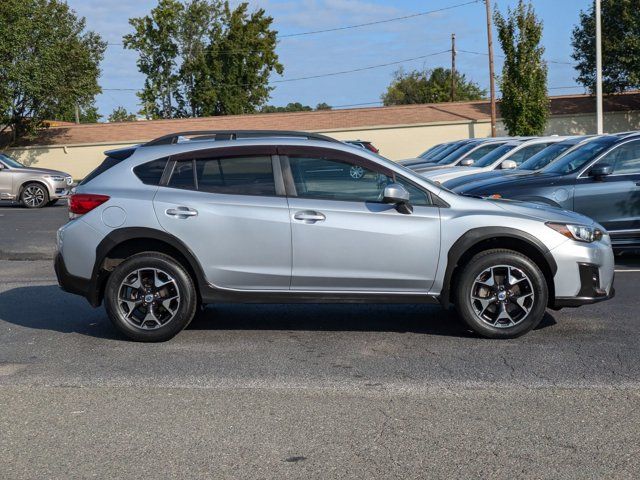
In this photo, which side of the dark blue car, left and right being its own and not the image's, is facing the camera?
left

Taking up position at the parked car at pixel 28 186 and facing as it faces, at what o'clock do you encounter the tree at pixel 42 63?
The tree is roughly at 9 o'clock from the parked car.

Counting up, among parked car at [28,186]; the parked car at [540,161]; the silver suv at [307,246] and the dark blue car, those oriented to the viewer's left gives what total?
2

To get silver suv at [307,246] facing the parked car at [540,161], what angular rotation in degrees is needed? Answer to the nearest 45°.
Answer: approximately 45° to its left

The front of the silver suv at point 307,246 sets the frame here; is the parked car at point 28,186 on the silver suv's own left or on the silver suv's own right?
on the silver suv's own left

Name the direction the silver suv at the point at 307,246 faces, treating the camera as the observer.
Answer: facing to the right of the viewer

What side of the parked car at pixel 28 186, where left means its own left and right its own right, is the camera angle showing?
right

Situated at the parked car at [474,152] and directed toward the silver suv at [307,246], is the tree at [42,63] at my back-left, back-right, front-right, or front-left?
back-right

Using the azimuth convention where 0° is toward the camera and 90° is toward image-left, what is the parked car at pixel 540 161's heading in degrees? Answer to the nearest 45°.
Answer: approximately 90°

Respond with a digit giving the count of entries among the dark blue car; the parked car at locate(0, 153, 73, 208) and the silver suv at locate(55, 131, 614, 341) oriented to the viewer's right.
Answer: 2
